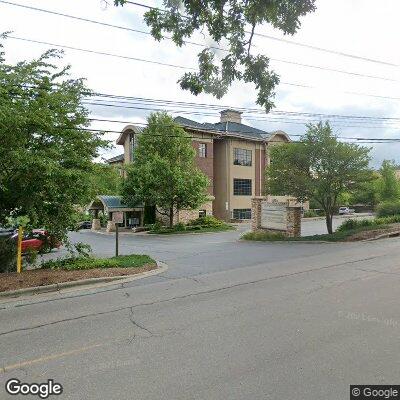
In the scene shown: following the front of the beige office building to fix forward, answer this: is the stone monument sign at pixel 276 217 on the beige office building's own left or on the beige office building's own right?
on the beige office building's own left

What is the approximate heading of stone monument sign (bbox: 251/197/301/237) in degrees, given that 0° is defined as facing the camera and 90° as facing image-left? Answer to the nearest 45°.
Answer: approximately 45°

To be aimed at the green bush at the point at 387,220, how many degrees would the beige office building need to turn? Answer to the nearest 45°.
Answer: approximately 90° to its left

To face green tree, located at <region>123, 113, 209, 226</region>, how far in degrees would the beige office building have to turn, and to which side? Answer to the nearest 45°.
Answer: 0° — it already faces it

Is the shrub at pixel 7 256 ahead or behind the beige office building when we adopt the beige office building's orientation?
ahead

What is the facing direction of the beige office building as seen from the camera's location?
facing the viewer and to the left of the viewer

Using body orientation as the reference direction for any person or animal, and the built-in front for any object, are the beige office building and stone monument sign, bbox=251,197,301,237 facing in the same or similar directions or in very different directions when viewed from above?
same or similar directions

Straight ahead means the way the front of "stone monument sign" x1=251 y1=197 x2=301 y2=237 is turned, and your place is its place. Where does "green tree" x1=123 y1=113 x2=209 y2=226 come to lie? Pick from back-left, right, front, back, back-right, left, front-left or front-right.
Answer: right

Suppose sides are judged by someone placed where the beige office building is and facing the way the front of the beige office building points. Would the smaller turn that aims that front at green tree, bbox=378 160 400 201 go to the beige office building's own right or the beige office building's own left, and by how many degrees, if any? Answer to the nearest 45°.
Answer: approximately 90° to the beige office building's own left

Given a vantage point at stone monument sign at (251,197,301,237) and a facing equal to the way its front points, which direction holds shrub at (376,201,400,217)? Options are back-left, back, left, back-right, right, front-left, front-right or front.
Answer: back

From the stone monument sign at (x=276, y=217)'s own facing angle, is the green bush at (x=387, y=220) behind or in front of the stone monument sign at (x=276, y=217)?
behind

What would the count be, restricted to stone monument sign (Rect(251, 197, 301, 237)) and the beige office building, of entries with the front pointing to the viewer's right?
0

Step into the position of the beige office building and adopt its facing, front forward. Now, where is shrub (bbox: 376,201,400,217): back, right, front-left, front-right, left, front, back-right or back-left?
left

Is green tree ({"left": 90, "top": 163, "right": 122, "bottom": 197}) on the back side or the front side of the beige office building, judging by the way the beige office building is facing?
on the front side

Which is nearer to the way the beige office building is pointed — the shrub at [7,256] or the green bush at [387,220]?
the shrub

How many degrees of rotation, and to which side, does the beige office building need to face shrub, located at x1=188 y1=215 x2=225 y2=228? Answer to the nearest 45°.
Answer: approximately 45° to its left
